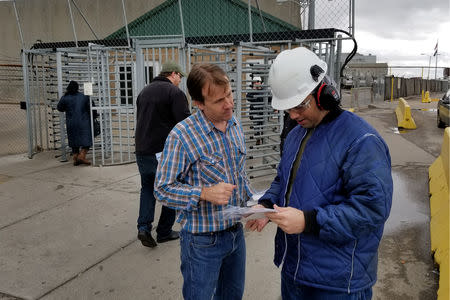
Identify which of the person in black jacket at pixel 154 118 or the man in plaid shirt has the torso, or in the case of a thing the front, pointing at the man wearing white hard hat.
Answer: the man in plaid shirt

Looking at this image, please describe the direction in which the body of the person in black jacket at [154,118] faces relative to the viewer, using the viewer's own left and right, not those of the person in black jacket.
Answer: facing away from the viewer and to the right of the viewer

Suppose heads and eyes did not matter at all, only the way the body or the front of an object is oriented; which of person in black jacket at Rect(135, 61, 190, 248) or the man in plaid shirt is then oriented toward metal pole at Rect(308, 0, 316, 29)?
the person in black jacket

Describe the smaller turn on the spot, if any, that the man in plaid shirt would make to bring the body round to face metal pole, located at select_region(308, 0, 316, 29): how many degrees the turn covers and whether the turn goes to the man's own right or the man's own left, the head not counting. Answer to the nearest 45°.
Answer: approximately 135° to the man's own left

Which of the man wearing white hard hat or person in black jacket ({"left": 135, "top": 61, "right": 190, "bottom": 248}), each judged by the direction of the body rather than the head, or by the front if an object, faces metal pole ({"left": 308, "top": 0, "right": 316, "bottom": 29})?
the person in black jacket

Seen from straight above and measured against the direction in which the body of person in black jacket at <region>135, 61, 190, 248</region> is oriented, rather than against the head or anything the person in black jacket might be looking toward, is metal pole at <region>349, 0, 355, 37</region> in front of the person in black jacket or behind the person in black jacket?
in front

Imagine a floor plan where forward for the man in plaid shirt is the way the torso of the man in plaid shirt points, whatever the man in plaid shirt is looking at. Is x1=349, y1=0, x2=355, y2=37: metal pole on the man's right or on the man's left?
on the man's left

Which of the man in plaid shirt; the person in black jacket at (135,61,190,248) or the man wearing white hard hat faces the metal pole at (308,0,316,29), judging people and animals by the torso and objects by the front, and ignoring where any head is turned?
the person in black jacket

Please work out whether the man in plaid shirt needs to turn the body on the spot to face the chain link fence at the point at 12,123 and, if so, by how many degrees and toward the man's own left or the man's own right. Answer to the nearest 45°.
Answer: approximately 180°

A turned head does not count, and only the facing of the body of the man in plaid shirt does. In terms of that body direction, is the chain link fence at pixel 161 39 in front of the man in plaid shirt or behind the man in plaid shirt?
behind

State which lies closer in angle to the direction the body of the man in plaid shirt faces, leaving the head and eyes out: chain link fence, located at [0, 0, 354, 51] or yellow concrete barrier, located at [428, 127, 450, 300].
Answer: the yellow concrete barrier
